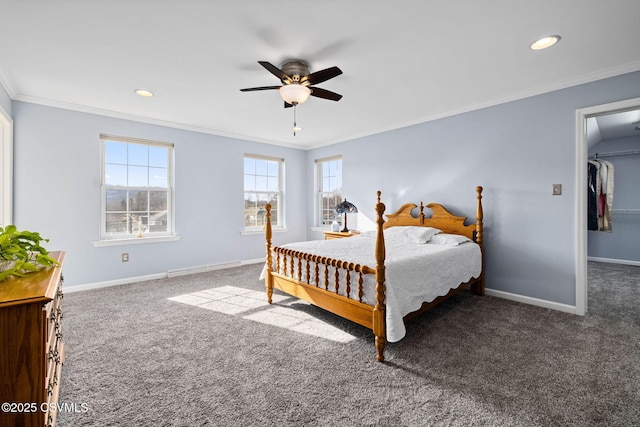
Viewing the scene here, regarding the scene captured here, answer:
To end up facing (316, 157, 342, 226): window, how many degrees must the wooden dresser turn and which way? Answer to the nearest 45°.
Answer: approximately 45° to its left

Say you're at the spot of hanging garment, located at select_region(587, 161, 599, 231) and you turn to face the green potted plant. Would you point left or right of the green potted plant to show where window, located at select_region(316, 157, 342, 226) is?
right

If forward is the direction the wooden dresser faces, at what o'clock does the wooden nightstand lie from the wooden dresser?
The wooden nightstand is roughly at 11 o'clock from the wooden dresser.

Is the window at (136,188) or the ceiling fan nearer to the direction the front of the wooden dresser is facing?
the ceiling fan

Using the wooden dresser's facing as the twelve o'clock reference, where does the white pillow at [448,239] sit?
The white pillow is roughly at 12 o'clock from the wooden dresser.

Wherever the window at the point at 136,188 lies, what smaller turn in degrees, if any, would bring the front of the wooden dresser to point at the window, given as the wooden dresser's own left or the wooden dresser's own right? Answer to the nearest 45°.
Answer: approximately 90° to the wooden dresser's own left

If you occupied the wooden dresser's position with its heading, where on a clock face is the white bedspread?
The white bedspread is roughly at 12 o'clock from the wooden dresser.

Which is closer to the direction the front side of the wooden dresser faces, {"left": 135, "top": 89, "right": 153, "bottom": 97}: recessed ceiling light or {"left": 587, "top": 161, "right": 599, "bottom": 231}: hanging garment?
the hanging garment

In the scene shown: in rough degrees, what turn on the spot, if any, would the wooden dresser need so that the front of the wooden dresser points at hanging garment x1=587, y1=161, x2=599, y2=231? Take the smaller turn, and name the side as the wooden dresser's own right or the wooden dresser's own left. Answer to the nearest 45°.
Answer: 0° — it already faces it

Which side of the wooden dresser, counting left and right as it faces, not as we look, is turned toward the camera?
right

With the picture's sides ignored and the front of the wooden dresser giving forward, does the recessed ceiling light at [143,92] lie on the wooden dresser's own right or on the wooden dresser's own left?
on the wooden dresser's own left
